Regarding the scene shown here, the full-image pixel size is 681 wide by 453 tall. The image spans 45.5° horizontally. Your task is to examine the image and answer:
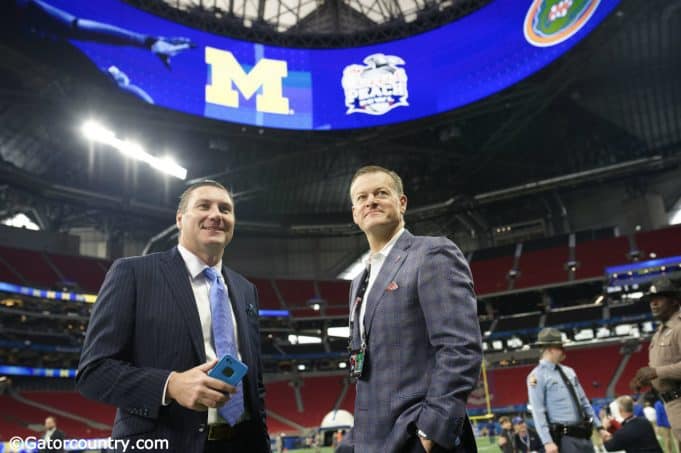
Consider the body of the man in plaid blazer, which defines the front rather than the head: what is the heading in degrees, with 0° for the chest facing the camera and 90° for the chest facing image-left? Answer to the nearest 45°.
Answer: approximately 45°

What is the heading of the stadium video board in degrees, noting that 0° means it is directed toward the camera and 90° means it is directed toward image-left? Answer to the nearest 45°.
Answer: approximately 0°

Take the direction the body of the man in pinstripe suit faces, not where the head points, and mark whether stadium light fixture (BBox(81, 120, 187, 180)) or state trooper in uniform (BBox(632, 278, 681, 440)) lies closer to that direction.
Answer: the state trooper in uniform

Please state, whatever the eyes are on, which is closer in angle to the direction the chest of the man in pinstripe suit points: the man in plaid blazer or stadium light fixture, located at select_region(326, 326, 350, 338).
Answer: the man in plaid blazer

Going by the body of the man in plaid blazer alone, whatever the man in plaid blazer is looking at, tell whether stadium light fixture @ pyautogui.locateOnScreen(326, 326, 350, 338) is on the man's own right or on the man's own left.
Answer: on the man's own right

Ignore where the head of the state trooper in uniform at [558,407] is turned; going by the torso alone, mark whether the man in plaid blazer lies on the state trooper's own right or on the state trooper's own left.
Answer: on the state trooper's own right

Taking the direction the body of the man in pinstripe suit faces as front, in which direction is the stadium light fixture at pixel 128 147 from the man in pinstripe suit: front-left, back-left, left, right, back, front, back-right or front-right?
back-left

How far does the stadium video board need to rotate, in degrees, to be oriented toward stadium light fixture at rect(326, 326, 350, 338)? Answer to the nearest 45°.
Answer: approximately 180°
